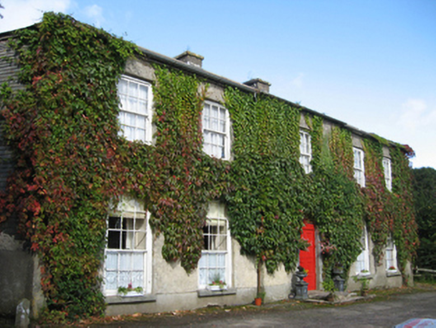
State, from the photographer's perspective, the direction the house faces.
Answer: facing the viewer and to the right of the viewer

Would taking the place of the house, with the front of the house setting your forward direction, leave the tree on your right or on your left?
on your left
